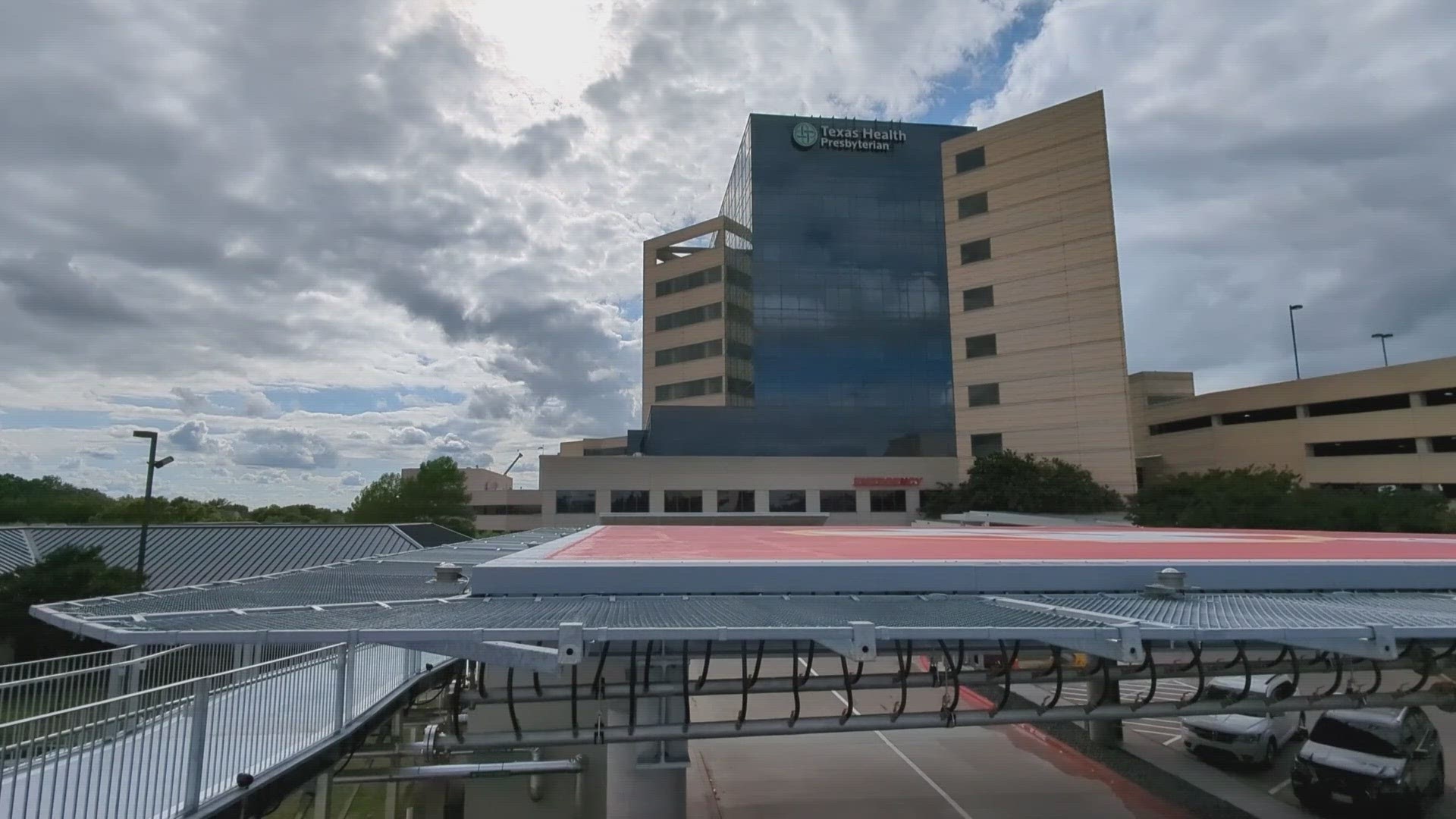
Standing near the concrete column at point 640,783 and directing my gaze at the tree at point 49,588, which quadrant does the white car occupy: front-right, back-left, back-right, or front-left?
back-right

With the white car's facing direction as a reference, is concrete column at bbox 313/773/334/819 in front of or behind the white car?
in front

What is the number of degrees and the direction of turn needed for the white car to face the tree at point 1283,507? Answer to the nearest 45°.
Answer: approximately 135° to its right

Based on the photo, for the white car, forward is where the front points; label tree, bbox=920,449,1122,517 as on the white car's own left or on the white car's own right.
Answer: on the white car's own right

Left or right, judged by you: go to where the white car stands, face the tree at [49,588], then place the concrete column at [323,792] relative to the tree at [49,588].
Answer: left

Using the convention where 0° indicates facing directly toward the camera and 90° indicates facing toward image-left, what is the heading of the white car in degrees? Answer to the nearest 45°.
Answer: approximately 45°

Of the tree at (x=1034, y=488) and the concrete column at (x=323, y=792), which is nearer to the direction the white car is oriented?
the concrete column

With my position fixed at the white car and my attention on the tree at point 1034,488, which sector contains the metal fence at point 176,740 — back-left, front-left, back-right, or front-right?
back-left

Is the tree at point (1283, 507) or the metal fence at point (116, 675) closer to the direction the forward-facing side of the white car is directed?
the metal fence
